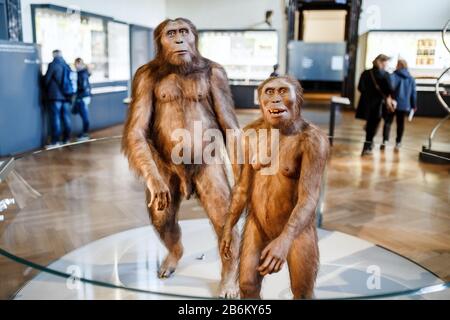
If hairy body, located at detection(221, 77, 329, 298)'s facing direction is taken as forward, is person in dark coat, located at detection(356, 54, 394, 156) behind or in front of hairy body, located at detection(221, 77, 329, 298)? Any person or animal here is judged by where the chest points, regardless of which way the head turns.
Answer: behind

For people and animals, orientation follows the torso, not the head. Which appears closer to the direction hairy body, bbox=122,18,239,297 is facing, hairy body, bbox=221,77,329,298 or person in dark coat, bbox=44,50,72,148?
the hairy body

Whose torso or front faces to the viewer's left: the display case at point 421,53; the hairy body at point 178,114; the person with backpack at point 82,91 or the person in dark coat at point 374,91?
the person with backpack

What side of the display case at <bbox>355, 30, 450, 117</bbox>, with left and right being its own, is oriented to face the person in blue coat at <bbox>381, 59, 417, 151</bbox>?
front

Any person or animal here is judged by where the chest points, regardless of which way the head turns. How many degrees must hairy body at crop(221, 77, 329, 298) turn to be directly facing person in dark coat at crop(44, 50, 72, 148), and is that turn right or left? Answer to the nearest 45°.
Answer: approximately 90° to its right

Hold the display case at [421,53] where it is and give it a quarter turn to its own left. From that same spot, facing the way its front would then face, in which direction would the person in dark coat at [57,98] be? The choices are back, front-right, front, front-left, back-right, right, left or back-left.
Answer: back-right

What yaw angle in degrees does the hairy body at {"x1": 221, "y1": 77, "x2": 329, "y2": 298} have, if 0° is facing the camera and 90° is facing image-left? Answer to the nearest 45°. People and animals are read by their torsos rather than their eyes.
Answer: approximately 45°

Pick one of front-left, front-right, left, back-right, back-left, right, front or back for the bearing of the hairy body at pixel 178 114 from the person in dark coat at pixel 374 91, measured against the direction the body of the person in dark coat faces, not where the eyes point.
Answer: front-right

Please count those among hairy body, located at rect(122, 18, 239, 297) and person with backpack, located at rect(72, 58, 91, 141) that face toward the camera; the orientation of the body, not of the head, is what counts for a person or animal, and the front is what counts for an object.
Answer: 1

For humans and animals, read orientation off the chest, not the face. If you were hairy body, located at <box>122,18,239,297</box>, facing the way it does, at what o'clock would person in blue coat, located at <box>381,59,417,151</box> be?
The person in blue coat is roughly at 7 o'clock from the hairy body.

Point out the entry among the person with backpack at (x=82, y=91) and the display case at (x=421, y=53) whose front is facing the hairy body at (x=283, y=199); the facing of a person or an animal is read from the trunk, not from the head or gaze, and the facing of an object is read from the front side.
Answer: the display case
